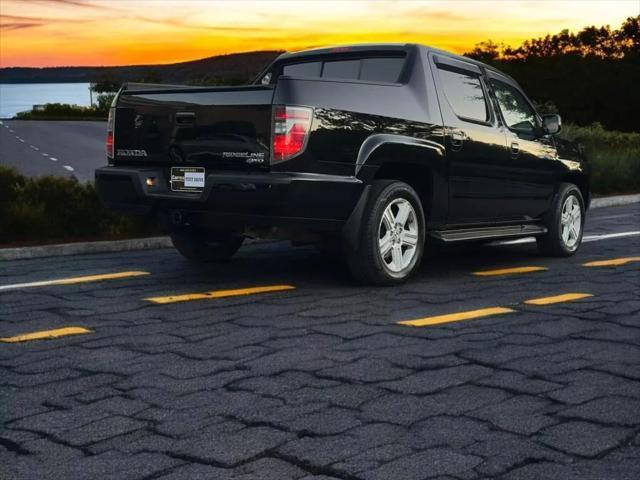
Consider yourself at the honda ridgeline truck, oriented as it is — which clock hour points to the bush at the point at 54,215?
The bush is roughly at 9 o'clock from the honda ridgeline truck.

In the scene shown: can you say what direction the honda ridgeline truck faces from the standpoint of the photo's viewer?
facing away from the viewer and to the right of the viewer

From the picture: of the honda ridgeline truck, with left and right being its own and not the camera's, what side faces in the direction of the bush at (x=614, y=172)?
front
